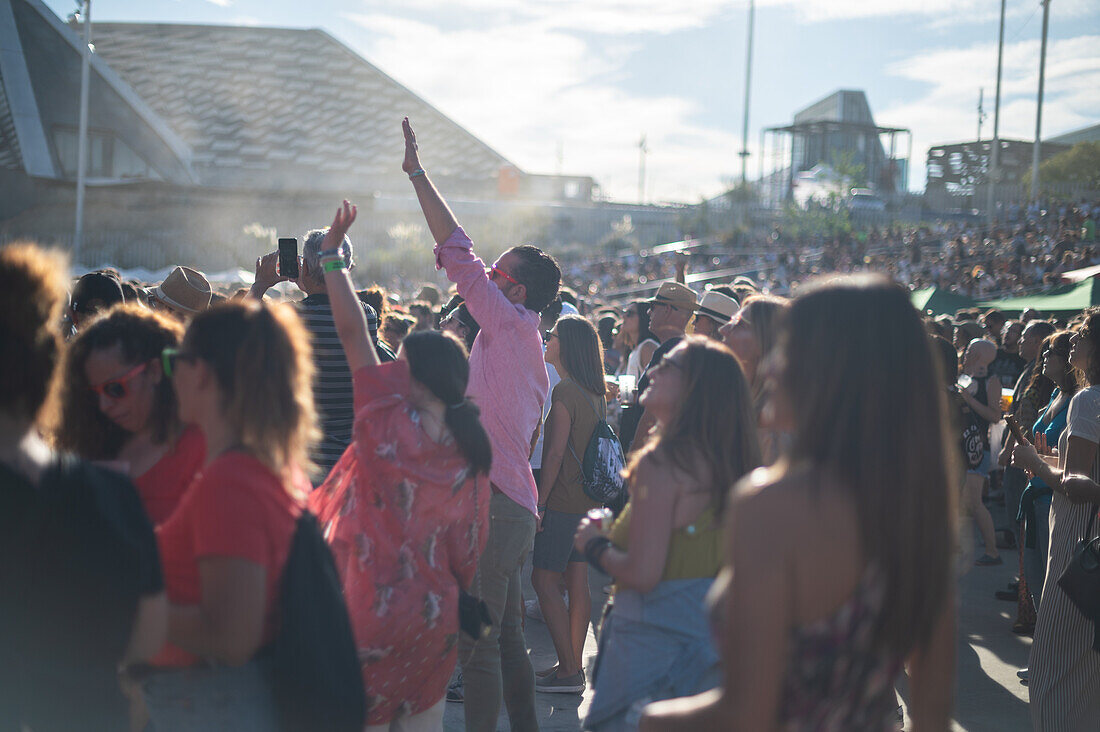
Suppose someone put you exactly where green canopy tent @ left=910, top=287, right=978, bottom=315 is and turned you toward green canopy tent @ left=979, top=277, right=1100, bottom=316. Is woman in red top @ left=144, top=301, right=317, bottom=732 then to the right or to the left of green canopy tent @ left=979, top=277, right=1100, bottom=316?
right

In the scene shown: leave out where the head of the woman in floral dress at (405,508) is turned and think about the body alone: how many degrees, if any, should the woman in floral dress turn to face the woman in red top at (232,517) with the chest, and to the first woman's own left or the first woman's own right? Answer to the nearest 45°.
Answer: approximately 90° to the first woman's own left

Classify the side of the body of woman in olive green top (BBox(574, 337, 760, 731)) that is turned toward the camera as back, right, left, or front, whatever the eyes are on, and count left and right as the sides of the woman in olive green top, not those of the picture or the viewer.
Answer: left

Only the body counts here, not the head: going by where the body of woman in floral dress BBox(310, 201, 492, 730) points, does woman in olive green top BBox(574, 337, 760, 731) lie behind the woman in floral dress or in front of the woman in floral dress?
behind

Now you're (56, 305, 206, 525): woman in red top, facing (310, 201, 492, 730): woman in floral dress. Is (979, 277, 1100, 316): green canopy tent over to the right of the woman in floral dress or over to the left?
left

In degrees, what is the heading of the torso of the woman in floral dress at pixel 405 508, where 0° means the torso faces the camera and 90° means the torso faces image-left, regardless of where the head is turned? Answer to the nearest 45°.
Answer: approximately 135°
